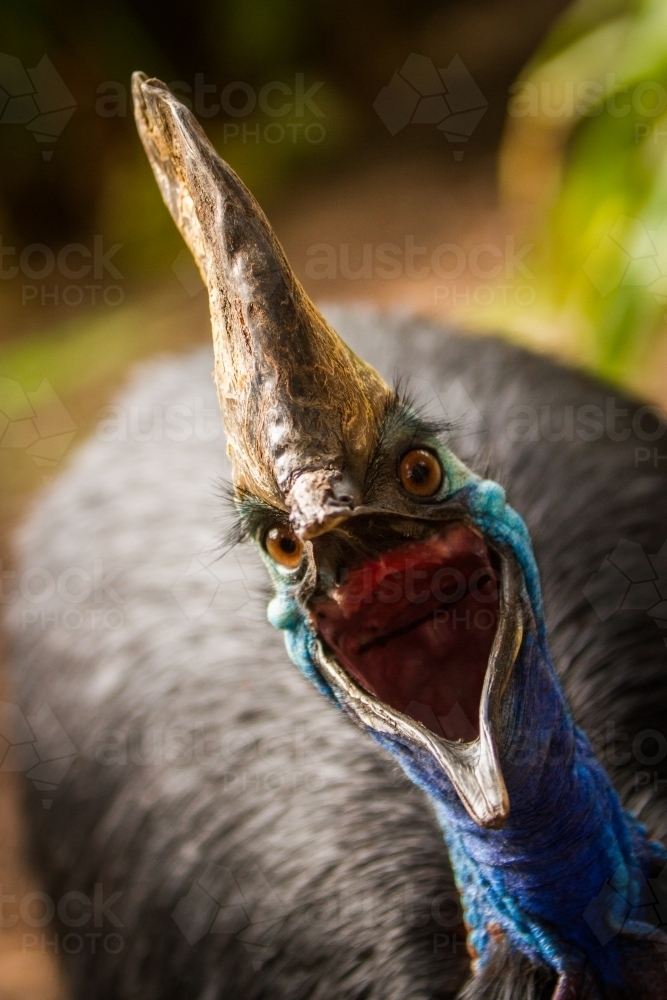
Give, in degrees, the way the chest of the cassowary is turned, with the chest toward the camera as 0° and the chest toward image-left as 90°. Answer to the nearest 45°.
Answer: approximately 0°
